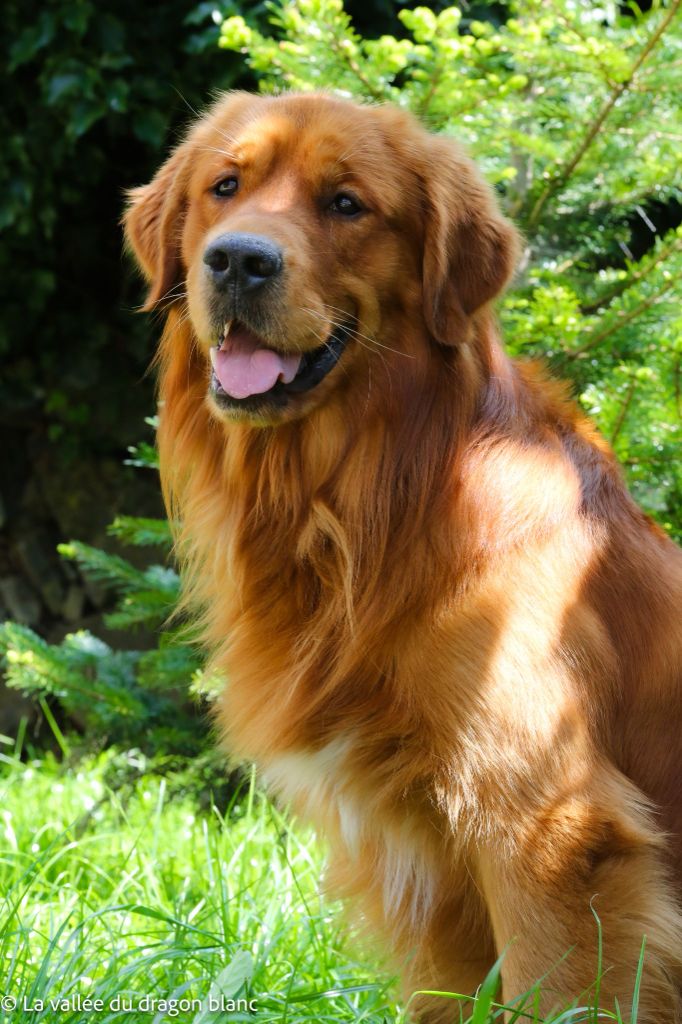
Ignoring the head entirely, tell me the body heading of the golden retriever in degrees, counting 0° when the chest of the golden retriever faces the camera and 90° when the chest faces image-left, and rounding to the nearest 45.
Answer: approximately 45°

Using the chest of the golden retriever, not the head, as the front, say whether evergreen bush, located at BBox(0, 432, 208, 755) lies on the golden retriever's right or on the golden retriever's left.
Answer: on the golden retriever's right
